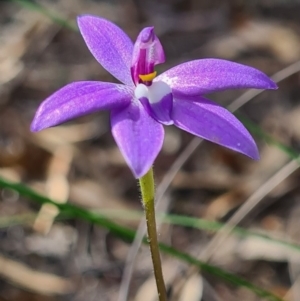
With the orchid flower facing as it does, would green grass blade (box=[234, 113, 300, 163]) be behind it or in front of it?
behind

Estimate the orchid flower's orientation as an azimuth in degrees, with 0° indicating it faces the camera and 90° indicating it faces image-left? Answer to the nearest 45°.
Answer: approximately 0°
